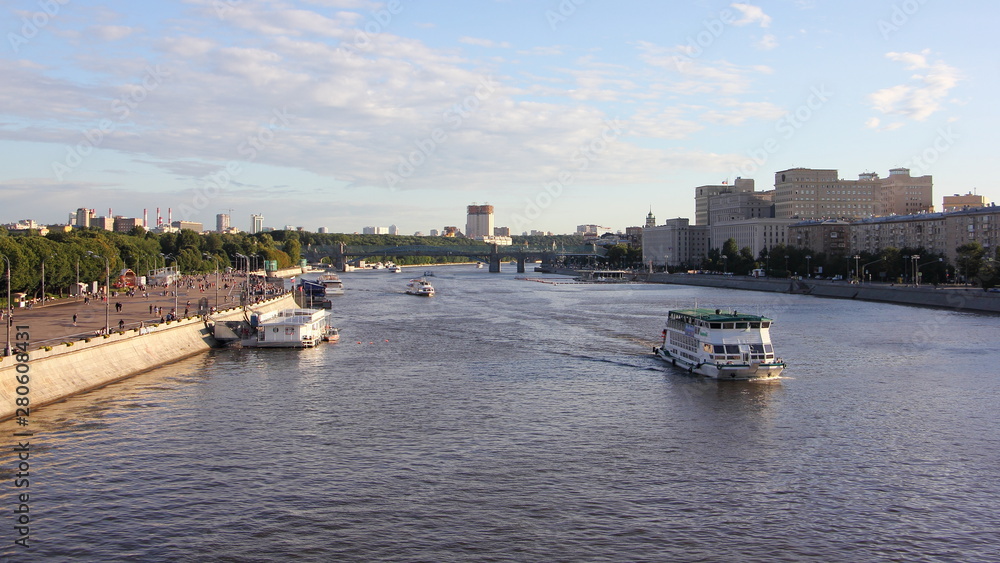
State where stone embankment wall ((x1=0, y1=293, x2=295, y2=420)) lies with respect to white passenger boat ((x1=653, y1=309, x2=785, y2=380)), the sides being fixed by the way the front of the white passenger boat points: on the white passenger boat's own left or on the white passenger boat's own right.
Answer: on the white passenger boat's own right
